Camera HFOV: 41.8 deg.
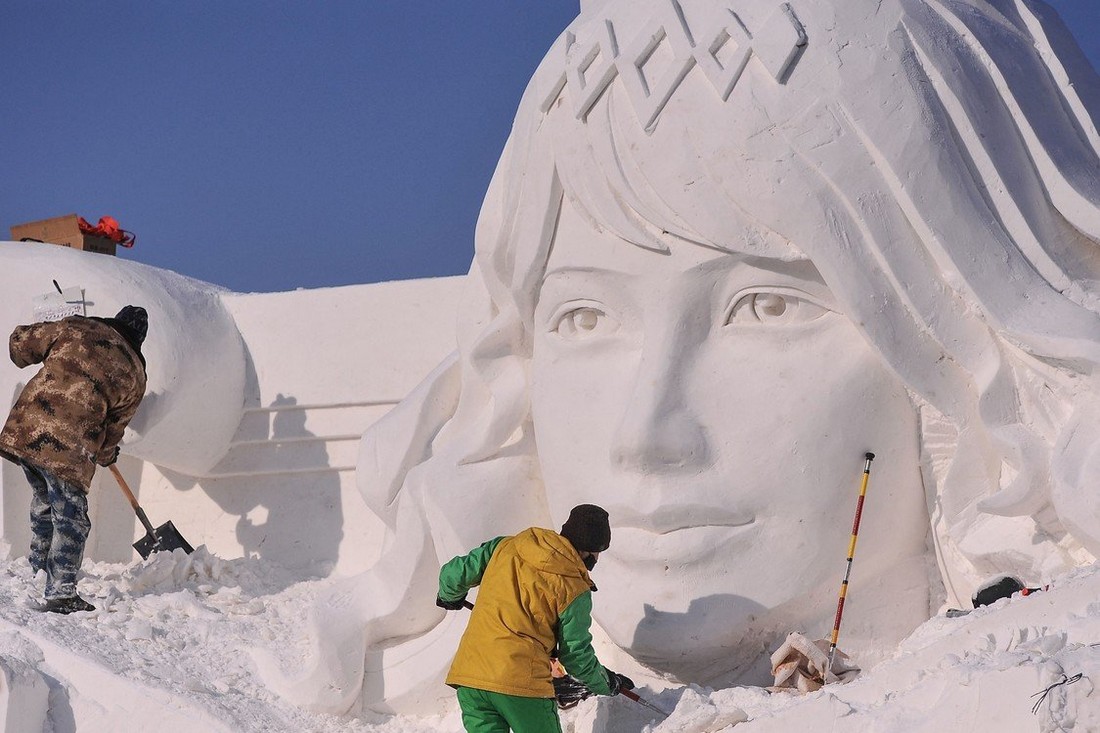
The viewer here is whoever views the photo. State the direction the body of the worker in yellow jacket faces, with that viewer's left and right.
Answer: facing away from the viewer and to the right of the viewer

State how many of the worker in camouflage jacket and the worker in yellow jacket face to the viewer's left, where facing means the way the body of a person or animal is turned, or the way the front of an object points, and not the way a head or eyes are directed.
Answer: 0

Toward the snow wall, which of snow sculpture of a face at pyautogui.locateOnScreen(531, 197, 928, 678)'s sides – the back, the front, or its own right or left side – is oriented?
right

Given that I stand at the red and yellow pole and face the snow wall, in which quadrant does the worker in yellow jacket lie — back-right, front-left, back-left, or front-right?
front-left

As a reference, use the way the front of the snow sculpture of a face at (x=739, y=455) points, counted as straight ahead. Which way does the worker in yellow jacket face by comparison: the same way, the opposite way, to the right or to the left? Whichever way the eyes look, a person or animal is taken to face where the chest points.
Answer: the opposite way

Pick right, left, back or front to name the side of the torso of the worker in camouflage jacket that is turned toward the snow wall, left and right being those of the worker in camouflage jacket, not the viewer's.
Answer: front

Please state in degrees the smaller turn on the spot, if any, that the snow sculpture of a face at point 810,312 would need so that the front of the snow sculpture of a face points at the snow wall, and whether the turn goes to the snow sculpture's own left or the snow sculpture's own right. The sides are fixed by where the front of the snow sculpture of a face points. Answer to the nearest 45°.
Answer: approximately 90° to the snow sculpture's own right

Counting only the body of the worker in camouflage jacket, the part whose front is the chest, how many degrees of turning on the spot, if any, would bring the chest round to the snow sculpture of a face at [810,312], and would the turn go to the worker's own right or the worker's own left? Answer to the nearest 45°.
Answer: approximately 90° to the worker's own right

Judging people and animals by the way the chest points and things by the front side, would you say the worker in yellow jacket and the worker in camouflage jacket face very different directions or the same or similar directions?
same or similar directions

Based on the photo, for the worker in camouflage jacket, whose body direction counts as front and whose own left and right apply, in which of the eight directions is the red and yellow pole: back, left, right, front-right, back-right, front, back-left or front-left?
right
